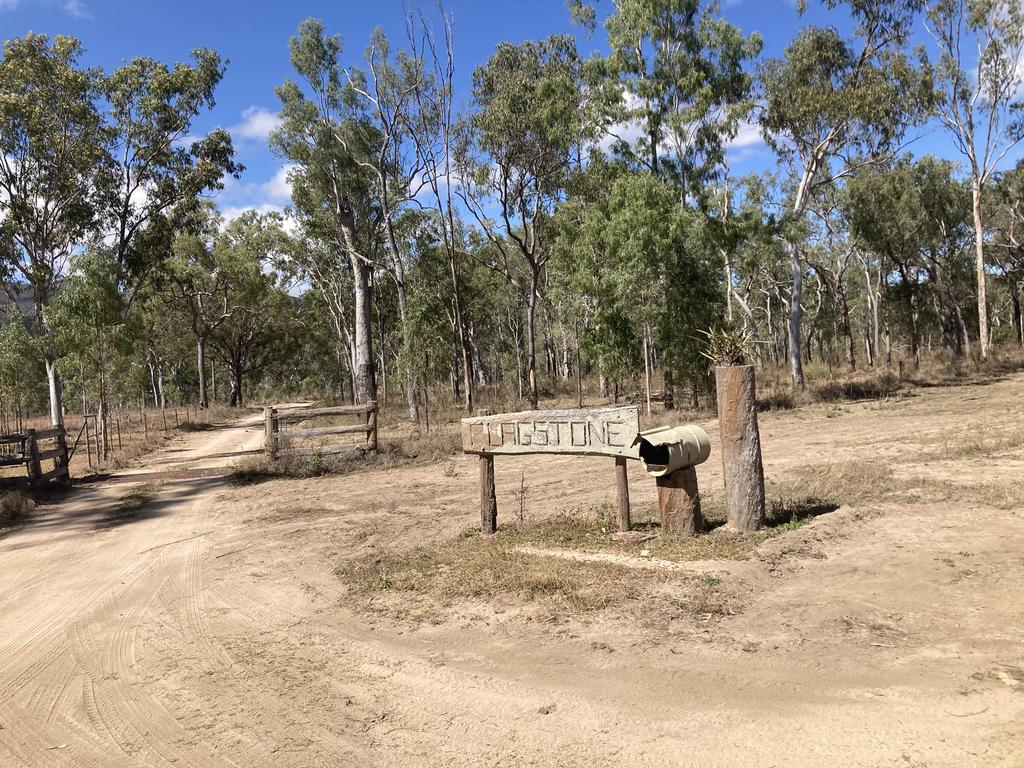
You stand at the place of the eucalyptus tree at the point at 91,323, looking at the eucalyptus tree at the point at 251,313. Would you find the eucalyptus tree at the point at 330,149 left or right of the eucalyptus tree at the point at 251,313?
right

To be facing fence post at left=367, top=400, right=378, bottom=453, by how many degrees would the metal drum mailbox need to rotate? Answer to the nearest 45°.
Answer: approximately 90° to its right

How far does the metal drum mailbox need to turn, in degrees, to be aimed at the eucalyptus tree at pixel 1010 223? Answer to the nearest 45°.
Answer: approximately 180°

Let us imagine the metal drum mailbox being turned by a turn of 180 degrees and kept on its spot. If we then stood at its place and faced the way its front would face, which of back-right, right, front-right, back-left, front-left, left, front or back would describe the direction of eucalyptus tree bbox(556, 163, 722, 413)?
front-left

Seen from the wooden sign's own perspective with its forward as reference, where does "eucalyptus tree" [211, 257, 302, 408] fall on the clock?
The eucalyptus tree is roughly at 5 o'clock from the wooden sign.

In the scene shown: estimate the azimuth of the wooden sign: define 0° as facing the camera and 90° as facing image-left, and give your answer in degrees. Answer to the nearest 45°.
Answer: approximately 0°

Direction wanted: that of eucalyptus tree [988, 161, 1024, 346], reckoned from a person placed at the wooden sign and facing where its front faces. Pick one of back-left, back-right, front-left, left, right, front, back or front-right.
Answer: back-left

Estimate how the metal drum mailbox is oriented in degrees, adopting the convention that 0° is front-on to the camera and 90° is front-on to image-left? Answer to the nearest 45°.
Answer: approximately 45°

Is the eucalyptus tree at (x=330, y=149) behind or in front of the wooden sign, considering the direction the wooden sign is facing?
behind

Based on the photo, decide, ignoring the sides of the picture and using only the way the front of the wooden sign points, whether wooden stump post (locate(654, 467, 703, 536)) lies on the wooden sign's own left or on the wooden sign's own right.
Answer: on the wooden sign's own left

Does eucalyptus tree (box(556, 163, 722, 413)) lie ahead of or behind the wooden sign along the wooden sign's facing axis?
behind
